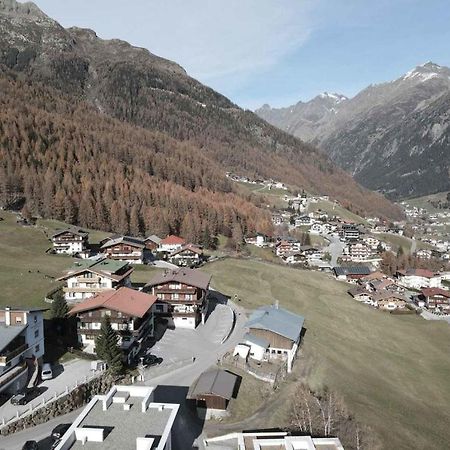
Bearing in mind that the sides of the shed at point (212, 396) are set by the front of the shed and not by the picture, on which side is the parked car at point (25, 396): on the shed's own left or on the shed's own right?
on the shed's own right

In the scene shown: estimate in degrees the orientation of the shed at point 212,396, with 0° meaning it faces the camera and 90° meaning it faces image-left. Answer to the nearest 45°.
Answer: approximately 0°

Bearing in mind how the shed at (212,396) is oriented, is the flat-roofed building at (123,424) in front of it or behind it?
in front

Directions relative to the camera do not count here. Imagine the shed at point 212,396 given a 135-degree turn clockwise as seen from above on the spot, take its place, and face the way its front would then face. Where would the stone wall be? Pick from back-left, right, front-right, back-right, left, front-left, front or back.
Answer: front-left

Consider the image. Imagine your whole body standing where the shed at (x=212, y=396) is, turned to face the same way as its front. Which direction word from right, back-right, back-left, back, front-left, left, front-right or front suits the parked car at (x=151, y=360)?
back-right

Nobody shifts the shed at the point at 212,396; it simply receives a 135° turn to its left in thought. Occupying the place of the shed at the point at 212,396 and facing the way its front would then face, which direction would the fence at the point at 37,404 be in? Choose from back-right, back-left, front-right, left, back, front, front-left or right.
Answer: back-left

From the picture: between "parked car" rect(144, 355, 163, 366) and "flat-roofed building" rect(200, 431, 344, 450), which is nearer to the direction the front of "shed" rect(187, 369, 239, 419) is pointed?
the flat-roofed building

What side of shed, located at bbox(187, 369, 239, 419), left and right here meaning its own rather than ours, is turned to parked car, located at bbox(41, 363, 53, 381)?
right

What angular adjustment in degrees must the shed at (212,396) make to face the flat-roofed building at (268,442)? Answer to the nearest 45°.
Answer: approximately 45° to its left

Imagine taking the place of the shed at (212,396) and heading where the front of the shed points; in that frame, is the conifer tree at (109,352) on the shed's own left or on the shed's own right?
on the shed's own right
